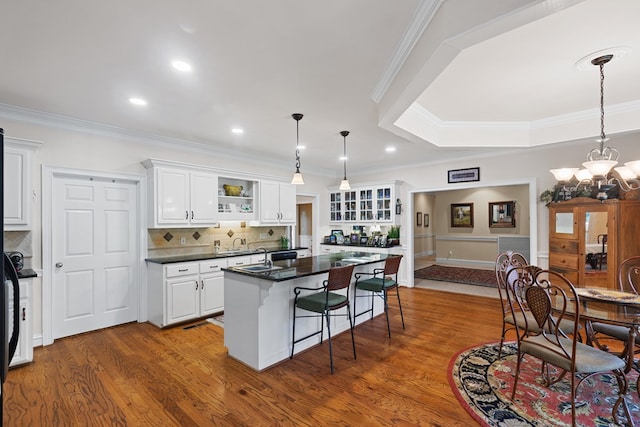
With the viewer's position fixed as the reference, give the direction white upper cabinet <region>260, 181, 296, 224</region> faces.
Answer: facing the viewer and to the right of the viewer

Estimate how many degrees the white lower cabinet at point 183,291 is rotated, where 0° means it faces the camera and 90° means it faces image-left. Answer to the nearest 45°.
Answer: approximately 315°

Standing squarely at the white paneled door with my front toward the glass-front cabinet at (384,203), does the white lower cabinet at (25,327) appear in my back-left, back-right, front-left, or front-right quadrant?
back-right

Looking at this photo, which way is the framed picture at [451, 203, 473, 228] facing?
toward the camera

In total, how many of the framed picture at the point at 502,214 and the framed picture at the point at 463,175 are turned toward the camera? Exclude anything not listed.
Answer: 2

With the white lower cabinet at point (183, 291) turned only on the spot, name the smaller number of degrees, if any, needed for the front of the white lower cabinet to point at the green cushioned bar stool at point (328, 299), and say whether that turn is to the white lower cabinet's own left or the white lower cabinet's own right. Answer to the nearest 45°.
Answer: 0° — it already faces it

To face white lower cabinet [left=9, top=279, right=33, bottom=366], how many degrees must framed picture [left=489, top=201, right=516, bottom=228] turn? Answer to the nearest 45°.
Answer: approximately 45° to its right

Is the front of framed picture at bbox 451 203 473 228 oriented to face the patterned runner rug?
yes

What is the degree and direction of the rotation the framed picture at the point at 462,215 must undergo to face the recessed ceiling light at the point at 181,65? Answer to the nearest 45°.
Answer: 0° — it already faces it

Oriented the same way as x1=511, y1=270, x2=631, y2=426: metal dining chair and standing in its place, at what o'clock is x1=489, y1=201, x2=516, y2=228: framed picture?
The framed picture is roughly at 10 o'clock from the metal dining chair.

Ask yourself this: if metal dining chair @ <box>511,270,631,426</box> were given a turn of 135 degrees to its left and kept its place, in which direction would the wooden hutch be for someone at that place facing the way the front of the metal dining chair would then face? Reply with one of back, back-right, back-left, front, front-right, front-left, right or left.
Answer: right

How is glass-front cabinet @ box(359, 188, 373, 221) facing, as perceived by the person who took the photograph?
facing the viewer and to the left of the viewer

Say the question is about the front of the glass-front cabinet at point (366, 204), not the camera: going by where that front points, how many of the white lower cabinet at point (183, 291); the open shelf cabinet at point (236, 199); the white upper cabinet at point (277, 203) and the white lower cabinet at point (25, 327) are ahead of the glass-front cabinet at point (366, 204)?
4

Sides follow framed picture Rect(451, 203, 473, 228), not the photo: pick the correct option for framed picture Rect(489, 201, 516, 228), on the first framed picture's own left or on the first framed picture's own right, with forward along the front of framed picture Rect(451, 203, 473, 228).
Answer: on the first framed picture's own left

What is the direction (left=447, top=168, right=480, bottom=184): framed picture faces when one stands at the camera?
facing the viewer

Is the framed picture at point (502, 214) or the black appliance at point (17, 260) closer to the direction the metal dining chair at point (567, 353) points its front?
the framed picture

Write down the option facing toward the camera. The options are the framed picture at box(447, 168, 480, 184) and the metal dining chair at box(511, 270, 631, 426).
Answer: the framed picture
